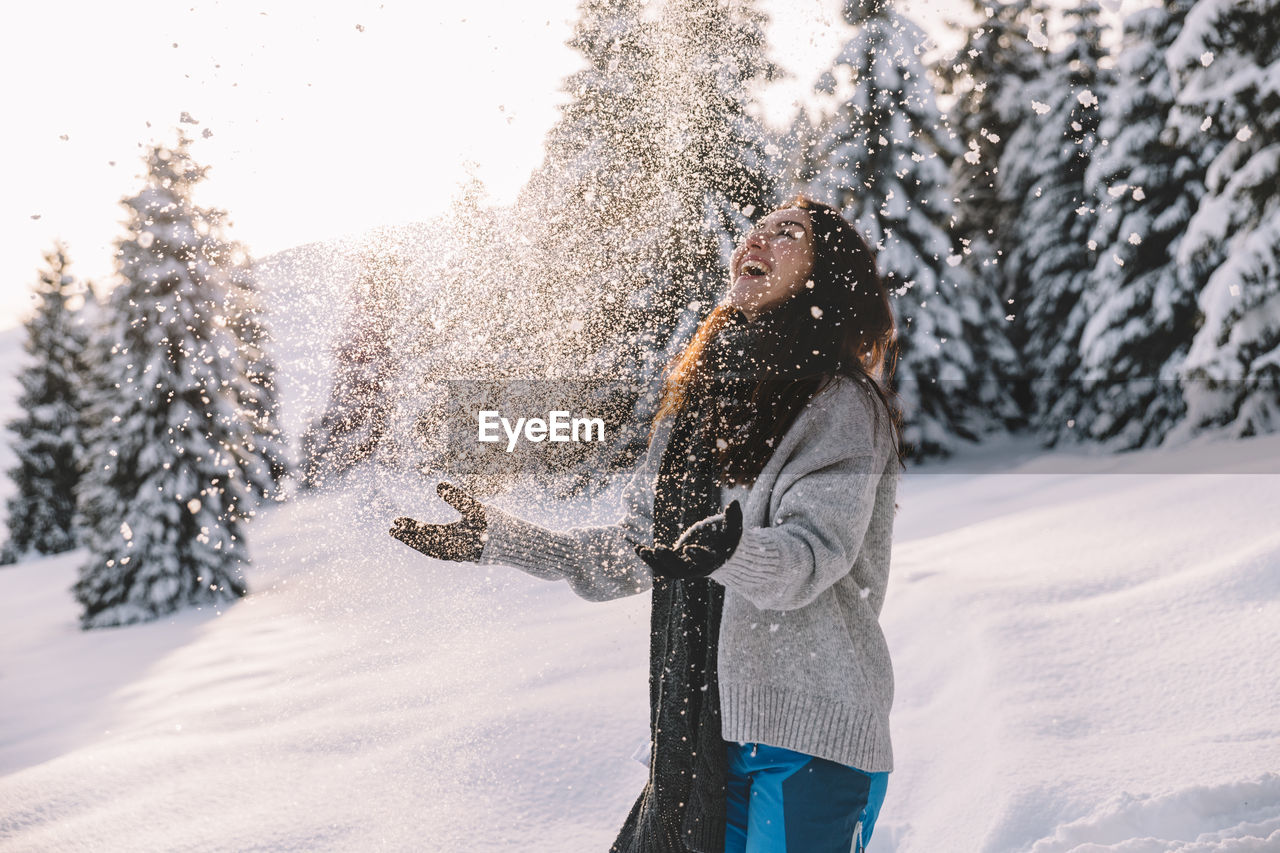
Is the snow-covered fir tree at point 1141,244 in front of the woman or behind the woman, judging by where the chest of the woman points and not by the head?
behind

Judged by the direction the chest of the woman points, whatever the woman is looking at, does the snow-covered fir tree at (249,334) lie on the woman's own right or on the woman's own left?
on the woman's own right

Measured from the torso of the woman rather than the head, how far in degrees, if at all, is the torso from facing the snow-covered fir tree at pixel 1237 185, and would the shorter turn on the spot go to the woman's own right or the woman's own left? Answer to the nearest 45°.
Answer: approximately 180°

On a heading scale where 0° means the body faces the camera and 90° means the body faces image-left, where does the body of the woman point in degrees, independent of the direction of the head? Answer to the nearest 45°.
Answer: approximately 45°
